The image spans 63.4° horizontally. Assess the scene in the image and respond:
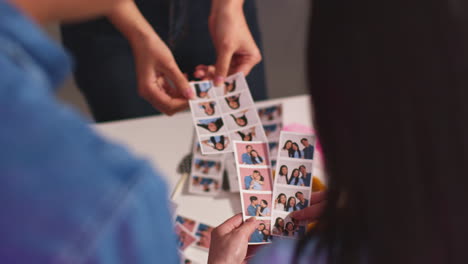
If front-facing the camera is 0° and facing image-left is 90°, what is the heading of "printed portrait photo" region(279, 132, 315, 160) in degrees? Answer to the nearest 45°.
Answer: approximately 0°

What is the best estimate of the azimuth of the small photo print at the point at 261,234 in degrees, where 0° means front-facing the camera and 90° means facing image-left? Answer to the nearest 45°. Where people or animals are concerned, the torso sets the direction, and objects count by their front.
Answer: approximately 0°
